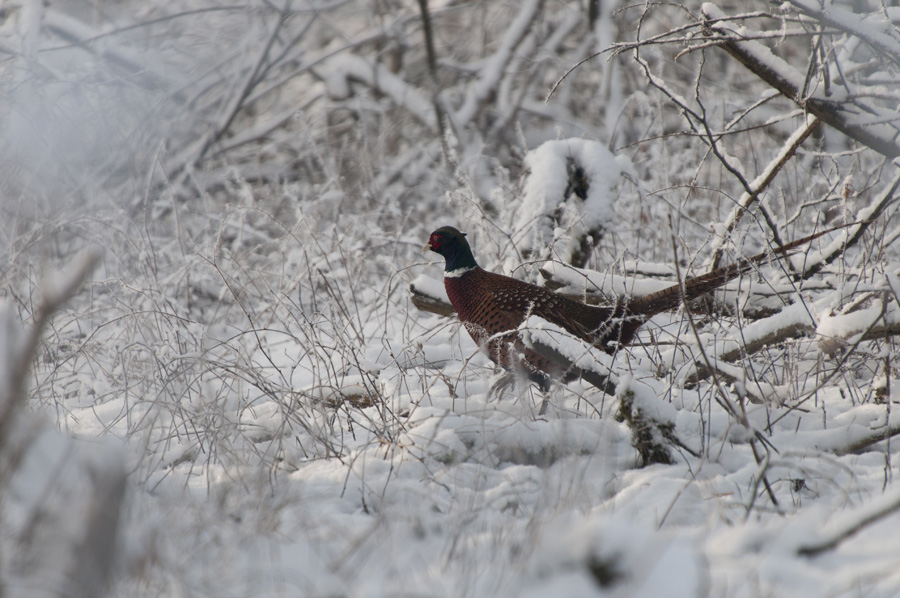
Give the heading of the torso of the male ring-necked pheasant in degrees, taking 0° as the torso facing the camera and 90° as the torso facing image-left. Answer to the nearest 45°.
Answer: approximately 90°
